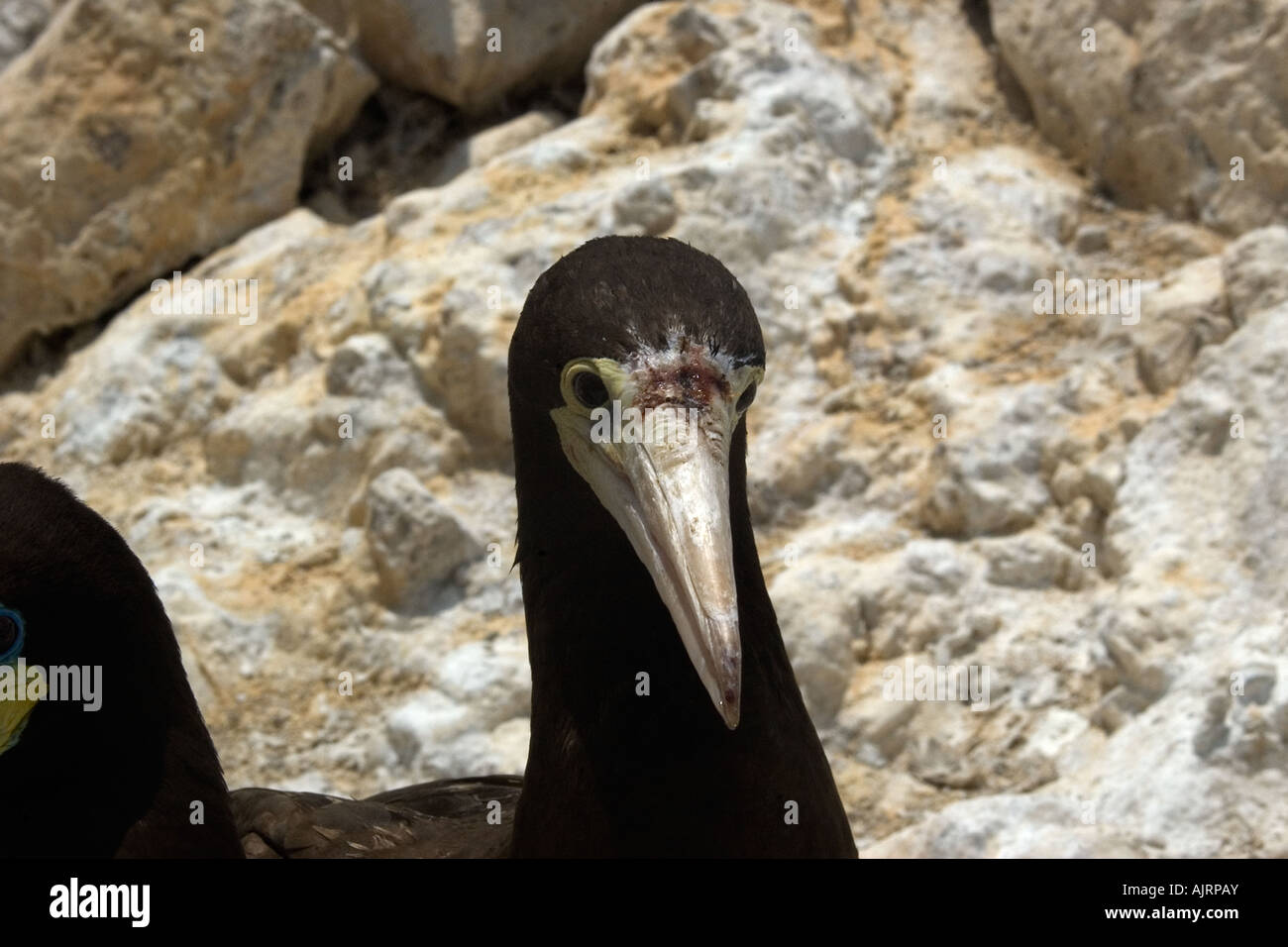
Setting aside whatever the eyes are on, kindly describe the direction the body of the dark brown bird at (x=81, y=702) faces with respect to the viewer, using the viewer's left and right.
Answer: facing to the left of the viewer

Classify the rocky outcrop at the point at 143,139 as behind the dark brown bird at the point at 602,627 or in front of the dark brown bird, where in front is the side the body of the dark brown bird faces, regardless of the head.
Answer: behind

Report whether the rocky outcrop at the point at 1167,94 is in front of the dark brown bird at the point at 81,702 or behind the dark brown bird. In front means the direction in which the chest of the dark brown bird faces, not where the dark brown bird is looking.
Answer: behind

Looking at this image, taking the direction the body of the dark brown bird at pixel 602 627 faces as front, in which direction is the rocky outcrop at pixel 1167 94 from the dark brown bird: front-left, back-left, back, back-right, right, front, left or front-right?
left

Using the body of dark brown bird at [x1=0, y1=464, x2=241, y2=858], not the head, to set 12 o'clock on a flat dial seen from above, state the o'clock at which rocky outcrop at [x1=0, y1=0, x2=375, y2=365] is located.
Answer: The rocky outcrop is roughly at 3 o'clock from the dark brown bird.

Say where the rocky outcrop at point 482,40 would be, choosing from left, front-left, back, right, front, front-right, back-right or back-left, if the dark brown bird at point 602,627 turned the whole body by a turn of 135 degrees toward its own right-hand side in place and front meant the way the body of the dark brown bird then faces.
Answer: right

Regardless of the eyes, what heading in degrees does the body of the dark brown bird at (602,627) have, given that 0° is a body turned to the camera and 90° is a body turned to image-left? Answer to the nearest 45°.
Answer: approximately 315°

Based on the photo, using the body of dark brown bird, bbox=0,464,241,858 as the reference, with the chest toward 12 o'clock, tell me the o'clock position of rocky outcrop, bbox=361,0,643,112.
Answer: The rocky outcrop is roughly at 4 o'clock from the dark brown bird.
